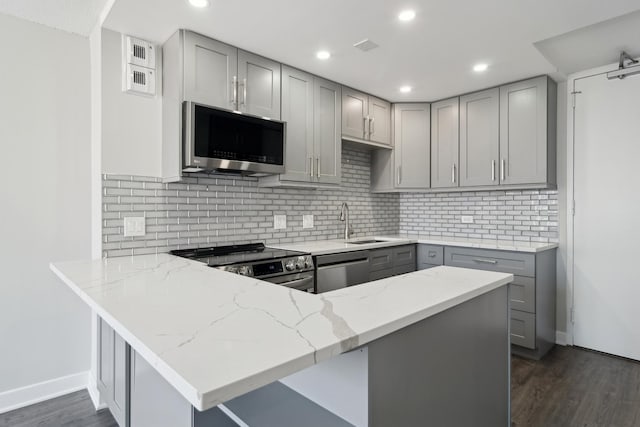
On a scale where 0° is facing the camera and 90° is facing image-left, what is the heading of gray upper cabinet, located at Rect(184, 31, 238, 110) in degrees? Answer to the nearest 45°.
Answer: approximately 315°

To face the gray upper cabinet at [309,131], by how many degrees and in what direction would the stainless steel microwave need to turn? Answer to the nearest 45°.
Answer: approximately 90° to its left

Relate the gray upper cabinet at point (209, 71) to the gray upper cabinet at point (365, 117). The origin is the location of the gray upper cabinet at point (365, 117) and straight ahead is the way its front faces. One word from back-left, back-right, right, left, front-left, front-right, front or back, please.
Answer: right

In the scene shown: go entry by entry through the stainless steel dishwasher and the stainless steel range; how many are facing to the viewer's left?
0

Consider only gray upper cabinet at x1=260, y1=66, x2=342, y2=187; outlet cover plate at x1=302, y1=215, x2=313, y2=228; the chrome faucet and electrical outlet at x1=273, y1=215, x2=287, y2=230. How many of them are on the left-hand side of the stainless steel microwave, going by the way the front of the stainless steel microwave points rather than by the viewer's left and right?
4

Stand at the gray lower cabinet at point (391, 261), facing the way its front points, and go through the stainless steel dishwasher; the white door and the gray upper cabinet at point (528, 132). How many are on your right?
1

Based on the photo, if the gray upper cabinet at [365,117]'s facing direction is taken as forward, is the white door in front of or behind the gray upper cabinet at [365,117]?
in front

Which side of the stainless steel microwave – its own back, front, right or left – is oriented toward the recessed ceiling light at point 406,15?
front

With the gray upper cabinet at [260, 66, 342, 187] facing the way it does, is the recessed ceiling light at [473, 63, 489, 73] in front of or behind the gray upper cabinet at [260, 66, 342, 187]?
in front
